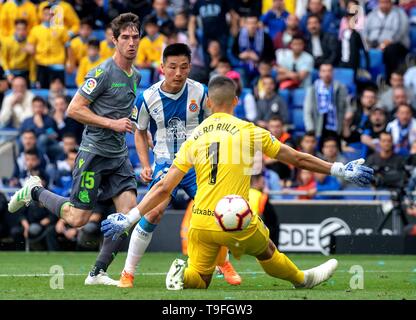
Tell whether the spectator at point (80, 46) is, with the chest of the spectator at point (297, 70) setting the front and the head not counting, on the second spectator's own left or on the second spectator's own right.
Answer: on the second spectator's own right

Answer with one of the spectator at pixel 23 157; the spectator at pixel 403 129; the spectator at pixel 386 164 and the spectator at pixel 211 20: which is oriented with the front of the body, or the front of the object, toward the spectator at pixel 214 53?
the spectator at pixel 211 20

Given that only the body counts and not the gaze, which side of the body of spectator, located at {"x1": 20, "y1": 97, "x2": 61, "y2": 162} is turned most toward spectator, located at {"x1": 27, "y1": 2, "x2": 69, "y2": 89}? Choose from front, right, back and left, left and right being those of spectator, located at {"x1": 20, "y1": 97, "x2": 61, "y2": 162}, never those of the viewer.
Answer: back

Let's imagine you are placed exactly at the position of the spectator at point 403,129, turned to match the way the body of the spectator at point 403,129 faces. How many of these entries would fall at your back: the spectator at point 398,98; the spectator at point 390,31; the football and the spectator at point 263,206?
2

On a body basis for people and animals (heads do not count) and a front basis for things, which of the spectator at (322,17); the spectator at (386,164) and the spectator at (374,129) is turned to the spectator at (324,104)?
the spectator at (322,17)
